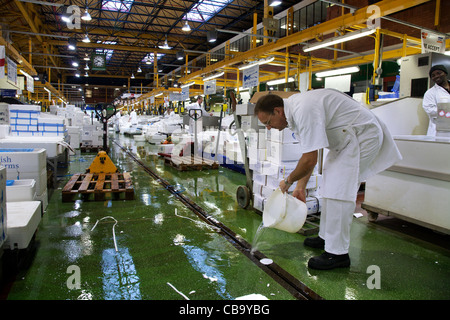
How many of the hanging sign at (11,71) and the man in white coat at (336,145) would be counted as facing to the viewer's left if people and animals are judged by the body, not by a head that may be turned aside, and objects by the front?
1

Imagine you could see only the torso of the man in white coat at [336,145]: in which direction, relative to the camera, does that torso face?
to the viewer's left

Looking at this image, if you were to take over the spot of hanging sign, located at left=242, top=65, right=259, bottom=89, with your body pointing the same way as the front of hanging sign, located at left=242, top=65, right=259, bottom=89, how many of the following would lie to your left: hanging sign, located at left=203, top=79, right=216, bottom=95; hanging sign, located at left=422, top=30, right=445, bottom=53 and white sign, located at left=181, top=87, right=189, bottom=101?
1

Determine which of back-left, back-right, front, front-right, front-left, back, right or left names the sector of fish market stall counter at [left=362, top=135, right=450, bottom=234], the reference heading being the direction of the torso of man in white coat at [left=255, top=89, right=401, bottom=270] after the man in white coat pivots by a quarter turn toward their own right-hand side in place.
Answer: front-right

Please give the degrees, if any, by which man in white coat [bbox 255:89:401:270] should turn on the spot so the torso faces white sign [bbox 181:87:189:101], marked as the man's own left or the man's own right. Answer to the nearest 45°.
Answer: approximately 45° to the man's own right

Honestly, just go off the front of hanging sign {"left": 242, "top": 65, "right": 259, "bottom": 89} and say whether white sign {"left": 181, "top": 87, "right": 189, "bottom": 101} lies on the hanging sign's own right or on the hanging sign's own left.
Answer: on the hanging sign's own right

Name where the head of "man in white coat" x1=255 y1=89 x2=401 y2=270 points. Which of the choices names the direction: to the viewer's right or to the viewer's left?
to the viewer's left

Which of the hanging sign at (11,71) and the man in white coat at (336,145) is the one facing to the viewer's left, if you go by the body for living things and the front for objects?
the man in white coat

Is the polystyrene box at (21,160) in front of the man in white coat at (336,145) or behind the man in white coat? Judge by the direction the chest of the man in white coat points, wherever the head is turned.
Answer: in front

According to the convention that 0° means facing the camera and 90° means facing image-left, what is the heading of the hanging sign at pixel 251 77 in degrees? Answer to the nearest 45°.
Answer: approximately 45°
